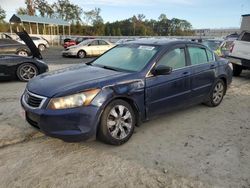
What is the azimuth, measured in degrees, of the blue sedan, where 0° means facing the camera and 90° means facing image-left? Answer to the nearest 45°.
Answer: approximately 45°

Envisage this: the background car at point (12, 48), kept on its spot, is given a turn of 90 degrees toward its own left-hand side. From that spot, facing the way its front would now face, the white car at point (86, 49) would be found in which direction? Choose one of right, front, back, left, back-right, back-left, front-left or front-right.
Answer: front-right

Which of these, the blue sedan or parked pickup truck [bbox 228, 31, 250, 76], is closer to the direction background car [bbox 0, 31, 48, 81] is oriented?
the parked pickup truck

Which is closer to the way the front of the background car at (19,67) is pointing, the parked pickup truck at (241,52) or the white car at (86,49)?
the parked pickup truck

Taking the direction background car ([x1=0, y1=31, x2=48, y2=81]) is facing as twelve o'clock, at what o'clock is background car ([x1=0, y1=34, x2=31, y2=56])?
background car ([x1=0, y1=34, x2=31, y2=56]) is roughly at 9 o'clock from background car ([x1=0, y1=31, x2=48, y2=81]).

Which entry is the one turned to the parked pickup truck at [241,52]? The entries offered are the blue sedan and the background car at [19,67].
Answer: the background car

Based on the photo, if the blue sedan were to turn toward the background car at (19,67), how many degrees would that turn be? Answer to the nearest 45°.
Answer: approximately 90° to its right

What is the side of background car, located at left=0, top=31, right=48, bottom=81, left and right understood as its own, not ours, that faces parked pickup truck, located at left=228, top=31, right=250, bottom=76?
front

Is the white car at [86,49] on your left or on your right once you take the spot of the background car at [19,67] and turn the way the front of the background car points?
on your left

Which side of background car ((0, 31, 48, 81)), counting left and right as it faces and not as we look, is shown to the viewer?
right
